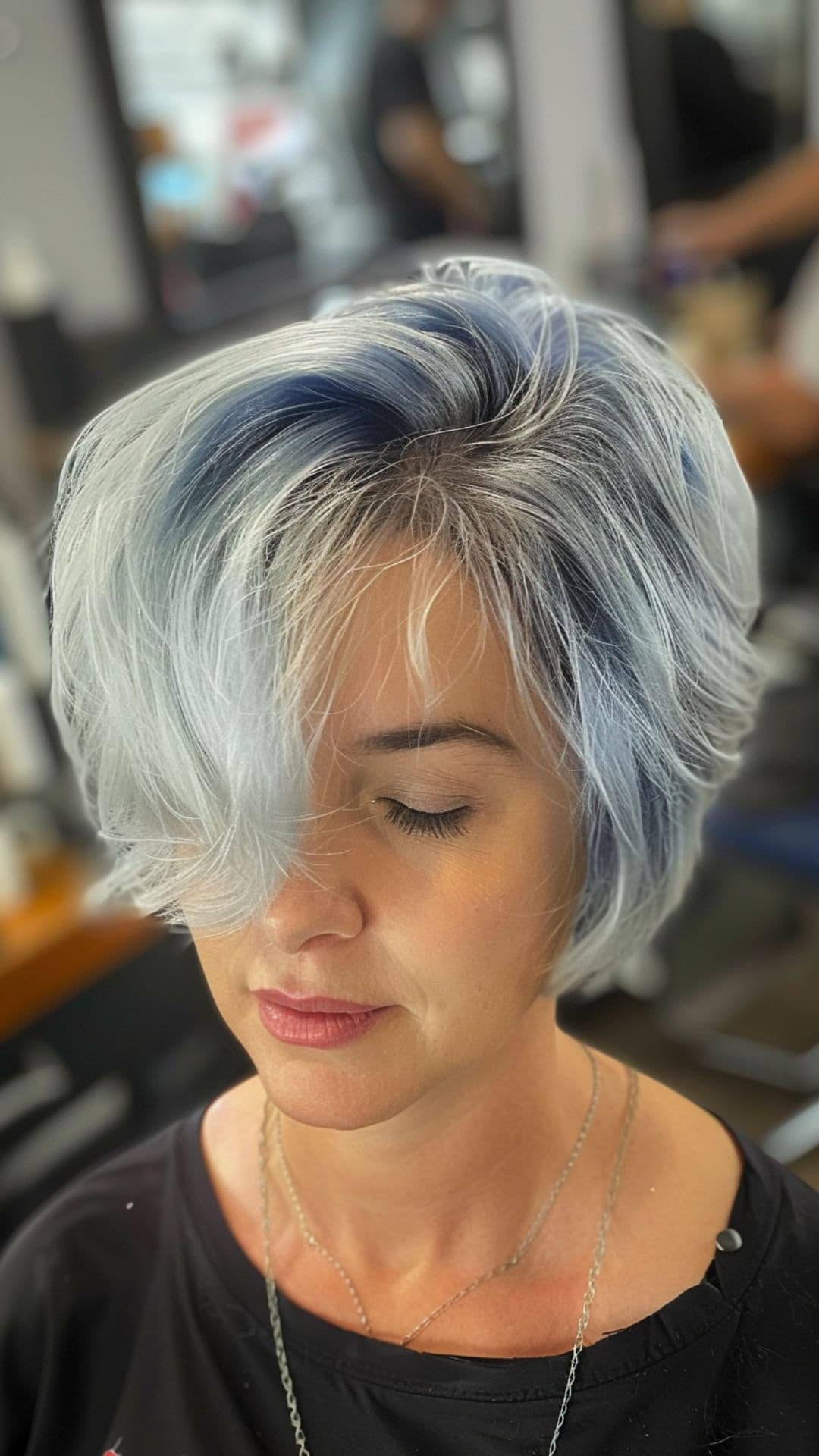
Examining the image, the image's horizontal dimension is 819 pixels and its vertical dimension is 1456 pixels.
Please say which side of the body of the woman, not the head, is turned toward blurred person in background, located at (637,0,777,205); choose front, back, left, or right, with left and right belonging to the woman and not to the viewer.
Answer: back

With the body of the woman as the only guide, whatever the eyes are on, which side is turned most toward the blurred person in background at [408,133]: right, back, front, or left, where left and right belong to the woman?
back

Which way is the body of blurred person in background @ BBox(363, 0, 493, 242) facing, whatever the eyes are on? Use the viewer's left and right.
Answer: facing to the right of the viewer

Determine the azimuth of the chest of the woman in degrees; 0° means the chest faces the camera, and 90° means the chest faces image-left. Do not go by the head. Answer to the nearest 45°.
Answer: approximately 0°

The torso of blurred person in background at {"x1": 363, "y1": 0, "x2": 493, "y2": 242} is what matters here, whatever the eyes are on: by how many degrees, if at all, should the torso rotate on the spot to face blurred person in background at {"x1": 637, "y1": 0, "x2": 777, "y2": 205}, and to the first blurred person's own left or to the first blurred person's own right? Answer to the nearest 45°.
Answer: approximately 45° to the first blurred person's own left

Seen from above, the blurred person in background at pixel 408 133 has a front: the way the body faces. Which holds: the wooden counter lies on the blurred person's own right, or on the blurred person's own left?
on the blurred person's own right
